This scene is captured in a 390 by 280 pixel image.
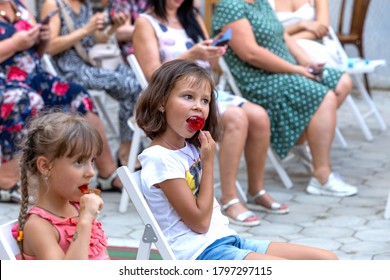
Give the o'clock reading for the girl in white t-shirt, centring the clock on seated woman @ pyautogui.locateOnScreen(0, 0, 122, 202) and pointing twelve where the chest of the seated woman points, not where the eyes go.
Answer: The girl in white t-shirt is roughly at 1 o'clock from the seated woman.

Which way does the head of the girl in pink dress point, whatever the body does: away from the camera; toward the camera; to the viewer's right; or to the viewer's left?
to the viewer's right

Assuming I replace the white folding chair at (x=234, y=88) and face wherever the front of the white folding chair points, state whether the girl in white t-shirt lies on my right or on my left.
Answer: on my right

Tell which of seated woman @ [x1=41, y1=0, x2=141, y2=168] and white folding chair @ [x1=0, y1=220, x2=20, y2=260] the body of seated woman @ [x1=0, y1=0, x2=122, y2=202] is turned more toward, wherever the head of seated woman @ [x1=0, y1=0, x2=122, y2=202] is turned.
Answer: the white folding chair

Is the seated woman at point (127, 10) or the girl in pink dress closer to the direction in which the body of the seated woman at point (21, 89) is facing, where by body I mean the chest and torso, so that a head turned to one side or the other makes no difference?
the girl in pink dress

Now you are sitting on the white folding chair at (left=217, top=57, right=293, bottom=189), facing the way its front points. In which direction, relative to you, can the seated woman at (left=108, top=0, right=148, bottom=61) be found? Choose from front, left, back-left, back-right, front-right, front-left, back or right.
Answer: back

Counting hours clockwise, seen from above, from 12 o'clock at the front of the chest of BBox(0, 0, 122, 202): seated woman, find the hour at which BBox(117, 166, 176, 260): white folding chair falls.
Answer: The white folding chair is roughly at 1 o'clock from the seated woman.

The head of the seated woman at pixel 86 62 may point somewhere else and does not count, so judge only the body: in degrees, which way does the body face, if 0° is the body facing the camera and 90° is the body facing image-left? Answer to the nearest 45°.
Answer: approximately 315°

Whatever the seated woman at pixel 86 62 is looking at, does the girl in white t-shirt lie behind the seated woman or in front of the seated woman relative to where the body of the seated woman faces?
in front

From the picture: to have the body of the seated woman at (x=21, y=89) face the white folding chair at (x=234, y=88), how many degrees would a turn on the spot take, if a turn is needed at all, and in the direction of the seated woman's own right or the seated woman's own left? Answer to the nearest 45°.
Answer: approximately 45° to the seated woman's own left

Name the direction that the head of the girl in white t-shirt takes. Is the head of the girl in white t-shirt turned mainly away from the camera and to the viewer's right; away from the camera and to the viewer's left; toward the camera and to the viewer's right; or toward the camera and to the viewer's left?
toward the camera and to the viewer's right
